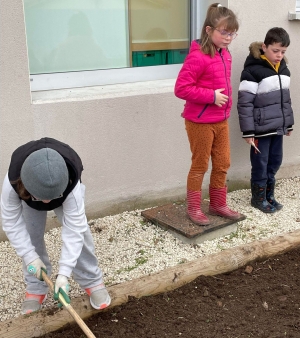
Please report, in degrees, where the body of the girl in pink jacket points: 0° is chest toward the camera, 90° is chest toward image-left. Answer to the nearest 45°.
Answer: approximately 315°

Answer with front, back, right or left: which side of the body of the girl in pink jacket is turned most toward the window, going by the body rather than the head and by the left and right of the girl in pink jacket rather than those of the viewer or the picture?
back

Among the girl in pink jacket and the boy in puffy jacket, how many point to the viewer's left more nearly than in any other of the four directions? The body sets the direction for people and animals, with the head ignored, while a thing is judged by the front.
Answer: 0

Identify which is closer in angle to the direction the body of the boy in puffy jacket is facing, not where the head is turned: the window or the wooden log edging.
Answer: the wooden log edging

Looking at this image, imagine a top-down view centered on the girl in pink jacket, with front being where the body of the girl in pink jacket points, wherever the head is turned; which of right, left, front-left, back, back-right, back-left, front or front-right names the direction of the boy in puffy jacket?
left

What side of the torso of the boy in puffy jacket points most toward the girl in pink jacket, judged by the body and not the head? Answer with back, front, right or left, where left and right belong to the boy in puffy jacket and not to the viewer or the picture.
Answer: right

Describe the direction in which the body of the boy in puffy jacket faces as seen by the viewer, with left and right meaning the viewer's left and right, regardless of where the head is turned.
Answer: facing the viewer and to the right of the viewer
